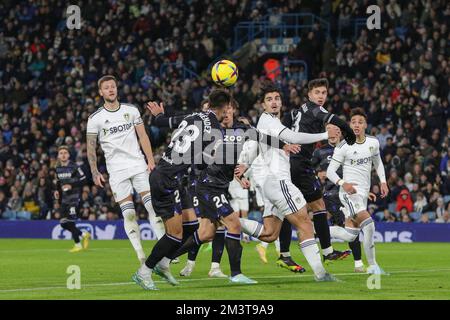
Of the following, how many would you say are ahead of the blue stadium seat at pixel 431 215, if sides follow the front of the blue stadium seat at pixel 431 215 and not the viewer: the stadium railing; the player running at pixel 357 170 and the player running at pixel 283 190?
2

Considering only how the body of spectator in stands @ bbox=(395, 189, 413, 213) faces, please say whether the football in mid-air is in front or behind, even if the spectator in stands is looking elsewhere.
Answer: in front

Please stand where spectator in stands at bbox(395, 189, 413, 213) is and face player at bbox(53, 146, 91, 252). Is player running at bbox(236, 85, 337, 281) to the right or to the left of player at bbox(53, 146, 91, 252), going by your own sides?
left

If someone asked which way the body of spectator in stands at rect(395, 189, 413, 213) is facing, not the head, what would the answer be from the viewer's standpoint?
toward the camera

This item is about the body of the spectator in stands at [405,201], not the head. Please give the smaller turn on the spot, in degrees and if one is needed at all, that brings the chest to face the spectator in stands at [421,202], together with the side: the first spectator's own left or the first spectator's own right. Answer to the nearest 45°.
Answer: approximately 90° to the first spectator's own left

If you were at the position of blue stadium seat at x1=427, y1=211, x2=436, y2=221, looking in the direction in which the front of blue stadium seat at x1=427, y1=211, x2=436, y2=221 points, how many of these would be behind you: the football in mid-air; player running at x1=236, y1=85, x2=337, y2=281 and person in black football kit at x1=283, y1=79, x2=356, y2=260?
0

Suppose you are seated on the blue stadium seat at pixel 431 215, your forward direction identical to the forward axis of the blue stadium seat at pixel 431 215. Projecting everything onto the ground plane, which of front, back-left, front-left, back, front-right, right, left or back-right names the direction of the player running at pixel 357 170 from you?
front

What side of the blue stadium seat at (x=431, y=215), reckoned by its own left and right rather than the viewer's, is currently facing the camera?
front

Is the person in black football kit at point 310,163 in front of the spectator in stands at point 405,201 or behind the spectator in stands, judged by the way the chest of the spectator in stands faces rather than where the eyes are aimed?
in front

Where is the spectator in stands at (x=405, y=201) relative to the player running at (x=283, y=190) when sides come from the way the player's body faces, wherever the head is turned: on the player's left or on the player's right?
on the player's left

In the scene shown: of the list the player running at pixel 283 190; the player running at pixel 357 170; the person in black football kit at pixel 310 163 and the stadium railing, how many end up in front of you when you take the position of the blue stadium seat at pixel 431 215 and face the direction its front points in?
3
